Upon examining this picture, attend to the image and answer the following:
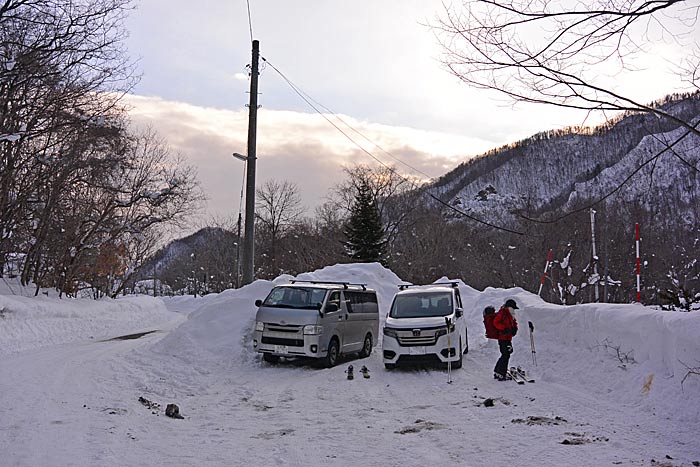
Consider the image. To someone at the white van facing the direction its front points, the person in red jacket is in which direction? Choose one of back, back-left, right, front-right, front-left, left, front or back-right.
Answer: front-left

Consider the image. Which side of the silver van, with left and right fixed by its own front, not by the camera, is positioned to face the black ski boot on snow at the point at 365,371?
left

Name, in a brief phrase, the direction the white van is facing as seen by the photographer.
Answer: facing the viewer

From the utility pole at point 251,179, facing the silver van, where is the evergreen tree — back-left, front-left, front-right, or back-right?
back-left

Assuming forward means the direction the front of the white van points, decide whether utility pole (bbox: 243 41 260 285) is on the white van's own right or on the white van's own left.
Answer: on the white van's own right

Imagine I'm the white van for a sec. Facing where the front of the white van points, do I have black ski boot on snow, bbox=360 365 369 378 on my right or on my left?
on my right

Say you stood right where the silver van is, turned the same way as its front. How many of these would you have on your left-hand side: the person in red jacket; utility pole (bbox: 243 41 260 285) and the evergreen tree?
1

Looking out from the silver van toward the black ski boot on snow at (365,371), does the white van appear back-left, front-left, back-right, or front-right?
front-left

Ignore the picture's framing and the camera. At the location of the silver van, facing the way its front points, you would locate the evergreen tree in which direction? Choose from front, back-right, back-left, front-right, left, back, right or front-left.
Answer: back-right

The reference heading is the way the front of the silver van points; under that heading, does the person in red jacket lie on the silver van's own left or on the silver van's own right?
on the silver van's own left

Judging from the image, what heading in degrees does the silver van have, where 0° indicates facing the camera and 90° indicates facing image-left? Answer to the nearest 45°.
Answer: approximately 45°

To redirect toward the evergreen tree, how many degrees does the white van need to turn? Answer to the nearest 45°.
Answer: approximately 180°

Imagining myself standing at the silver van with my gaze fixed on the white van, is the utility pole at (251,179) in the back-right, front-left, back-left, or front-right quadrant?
back-left

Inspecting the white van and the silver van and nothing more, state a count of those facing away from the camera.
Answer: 0

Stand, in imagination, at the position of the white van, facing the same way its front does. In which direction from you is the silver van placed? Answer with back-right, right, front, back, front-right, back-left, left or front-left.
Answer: right

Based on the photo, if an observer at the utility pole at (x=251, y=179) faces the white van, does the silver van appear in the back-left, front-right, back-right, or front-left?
front-right
